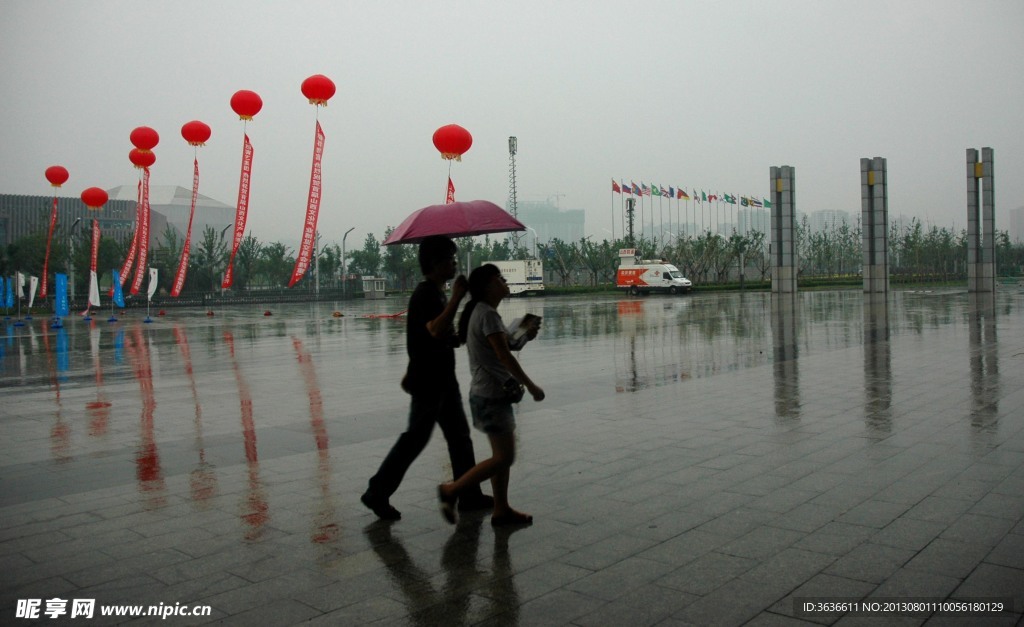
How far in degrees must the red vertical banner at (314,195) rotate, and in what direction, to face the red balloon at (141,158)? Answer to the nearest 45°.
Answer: approximately 135° to its right

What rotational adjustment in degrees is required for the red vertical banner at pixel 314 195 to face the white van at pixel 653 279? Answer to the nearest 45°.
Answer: approximately 135° to its left

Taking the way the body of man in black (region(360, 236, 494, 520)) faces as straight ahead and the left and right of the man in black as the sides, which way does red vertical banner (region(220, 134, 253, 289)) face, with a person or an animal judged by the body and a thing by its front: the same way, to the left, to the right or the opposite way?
to the right

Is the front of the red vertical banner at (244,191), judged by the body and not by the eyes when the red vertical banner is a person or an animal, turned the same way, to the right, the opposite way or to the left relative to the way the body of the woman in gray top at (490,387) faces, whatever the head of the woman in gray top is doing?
to the right

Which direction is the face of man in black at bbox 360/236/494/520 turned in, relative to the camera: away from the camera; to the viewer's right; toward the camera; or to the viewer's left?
to the viewer's right

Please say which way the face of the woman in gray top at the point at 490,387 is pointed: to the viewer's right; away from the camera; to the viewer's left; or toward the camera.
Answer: to the viewer's right

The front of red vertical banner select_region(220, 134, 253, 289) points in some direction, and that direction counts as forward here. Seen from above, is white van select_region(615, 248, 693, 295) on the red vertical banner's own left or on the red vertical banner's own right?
on the red vertical banner's own left

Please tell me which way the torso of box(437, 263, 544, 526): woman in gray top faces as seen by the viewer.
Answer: to the viewer's right

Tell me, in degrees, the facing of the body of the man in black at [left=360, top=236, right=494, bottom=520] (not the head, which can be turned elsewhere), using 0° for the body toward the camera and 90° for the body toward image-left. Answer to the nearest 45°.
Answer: approximately 270°

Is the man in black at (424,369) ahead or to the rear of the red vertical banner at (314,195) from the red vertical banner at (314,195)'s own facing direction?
ahead
